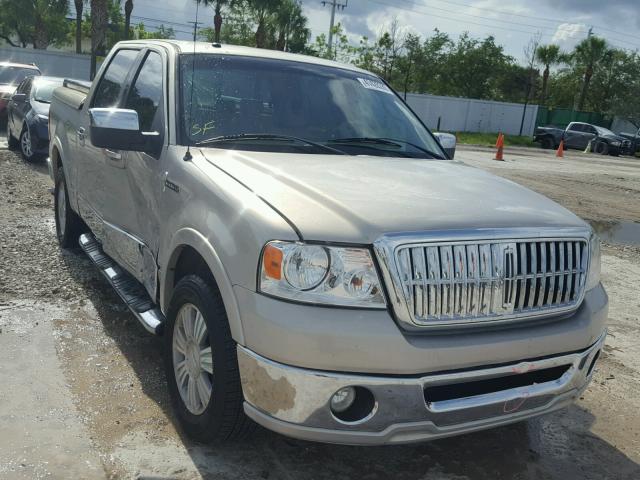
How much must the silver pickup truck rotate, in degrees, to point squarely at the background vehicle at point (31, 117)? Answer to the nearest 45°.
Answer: approximately 180°

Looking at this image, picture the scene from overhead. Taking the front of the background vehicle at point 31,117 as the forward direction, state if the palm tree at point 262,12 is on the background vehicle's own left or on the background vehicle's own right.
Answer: on the background vehicle's own left

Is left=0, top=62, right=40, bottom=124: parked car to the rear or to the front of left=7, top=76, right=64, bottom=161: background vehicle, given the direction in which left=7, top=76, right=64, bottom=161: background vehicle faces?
to the rear

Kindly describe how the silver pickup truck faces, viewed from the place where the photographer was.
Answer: facing the viewer and to the right of the viewer

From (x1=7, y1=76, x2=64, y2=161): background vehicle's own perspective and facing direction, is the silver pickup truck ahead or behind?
ahead

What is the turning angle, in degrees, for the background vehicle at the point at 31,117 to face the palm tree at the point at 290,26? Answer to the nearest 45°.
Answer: approximately 90° to its left

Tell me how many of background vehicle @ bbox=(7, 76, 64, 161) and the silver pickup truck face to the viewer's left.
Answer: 0

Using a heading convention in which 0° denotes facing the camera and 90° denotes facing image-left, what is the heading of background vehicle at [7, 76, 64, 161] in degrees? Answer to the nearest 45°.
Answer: approximately 315°

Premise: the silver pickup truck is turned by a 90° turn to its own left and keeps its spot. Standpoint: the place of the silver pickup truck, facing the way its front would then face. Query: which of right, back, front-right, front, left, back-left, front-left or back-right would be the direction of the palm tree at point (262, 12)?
front-left

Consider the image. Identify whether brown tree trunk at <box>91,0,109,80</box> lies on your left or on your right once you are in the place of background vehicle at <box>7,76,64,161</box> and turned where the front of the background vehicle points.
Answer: on your left
